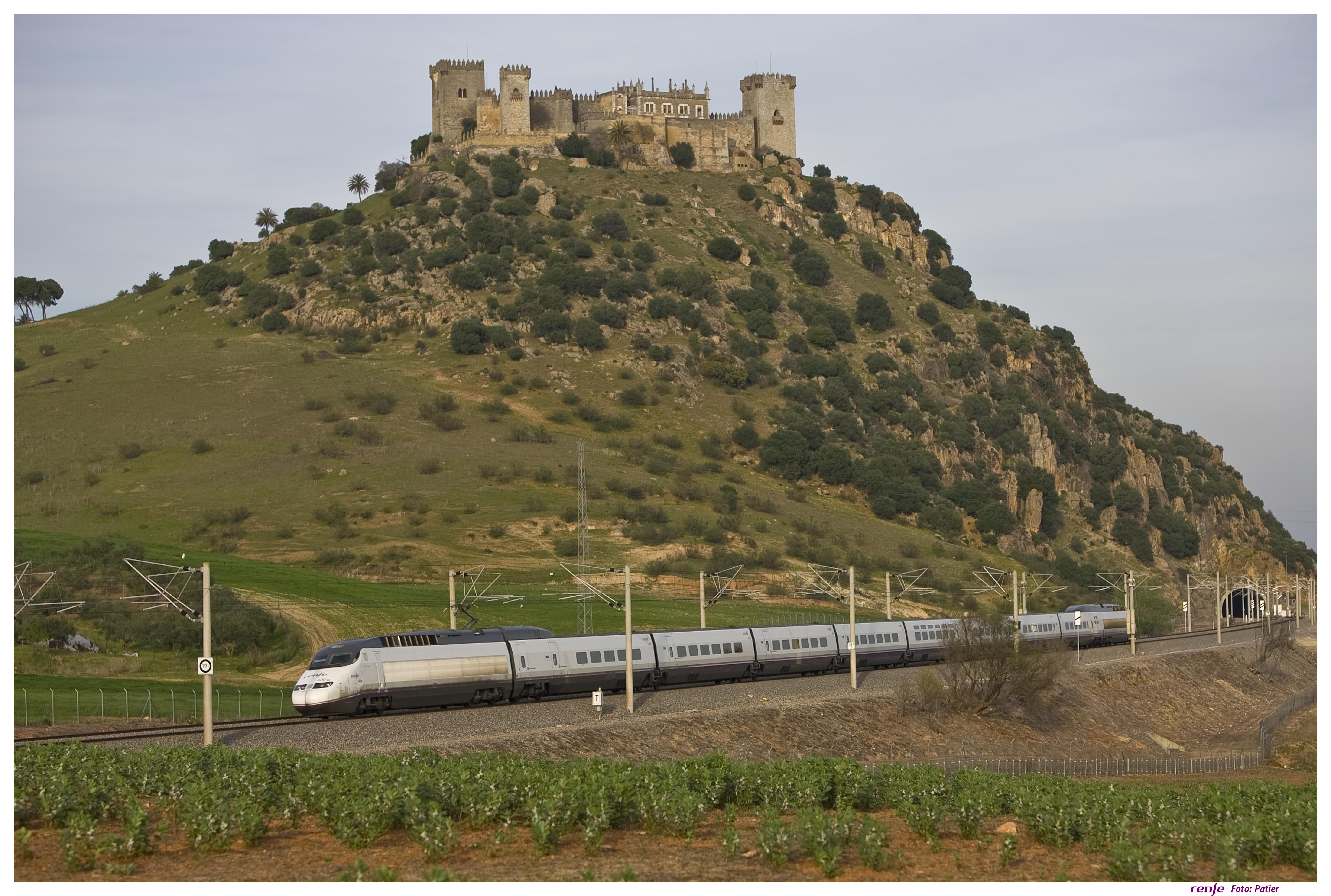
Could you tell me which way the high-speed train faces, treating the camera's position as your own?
facing the viewer and to the left of the viewer

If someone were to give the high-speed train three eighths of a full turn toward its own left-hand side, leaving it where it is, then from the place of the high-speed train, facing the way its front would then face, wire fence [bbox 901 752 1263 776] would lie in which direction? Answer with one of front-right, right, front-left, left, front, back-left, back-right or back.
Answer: front

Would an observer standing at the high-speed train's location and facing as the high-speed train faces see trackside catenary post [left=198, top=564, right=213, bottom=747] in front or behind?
in front
